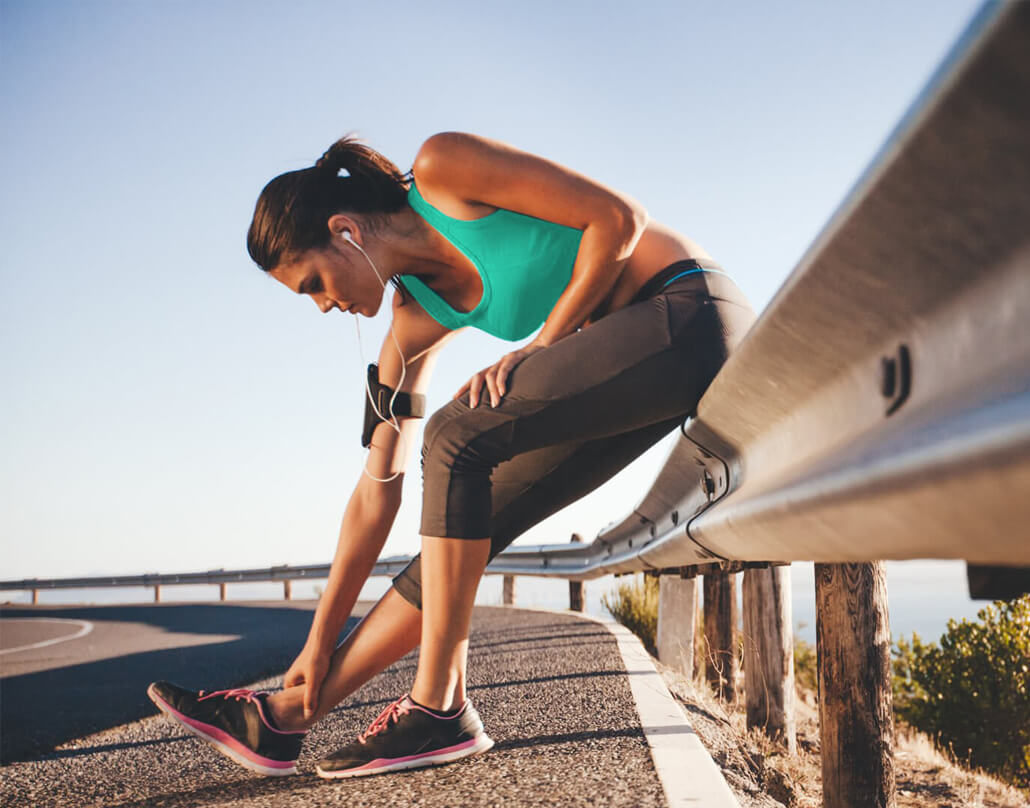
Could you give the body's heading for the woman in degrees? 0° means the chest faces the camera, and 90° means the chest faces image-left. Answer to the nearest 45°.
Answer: approximately 90°

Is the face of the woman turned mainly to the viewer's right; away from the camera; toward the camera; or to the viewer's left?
to the viewer's left

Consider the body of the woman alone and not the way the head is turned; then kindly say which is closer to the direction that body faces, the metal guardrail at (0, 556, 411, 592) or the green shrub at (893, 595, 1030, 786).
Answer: the metal guardrail

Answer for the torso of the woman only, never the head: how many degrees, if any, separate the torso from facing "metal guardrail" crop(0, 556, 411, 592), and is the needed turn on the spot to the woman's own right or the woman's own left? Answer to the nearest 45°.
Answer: approximately 90° to the woman's own right

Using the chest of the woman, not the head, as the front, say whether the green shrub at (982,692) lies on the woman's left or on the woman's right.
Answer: on the woman's right

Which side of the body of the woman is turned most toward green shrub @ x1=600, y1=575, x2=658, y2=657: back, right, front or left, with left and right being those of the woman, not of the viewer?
right
